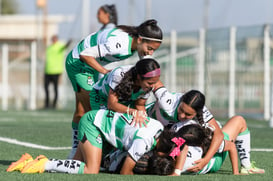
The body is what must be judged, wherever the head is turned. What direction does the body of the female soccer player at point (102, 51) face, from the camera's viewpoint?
to the viewer's right

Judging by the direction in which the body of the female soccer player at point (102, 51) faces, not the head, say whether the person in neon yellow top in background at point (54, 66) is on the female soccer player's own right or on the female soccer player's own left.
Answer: on the female soccer player's own left

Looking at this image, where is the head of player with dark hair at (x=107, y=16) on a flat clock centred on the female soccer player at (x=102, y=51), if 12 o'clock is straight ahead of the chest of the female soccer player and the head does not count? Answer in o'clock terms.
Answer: The head of player with dark hair is roughly at 9 o'clock from the female soccer player.

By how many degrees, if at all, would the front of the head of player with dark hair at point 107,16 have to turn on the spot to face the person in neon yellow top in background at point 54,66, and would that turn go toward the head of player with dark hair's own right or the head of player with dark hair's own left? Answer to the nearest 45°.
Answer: approximately 90° to the head of player with dark hair's own right

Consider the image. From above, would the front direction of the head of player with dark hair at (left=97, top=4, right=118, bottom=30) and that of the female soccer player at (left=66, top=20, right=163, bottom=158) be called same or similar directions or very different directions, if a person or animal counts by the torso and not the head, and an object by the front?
very different directions

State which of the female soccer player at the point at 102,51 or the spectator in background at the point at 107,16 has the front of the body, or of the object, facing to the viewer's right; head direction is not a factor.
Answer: the female soccer player

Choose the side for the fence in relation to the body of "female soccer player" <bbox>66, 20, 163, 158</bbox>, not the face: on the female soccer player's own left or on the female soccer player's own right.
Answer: on the female soccer player's own left
